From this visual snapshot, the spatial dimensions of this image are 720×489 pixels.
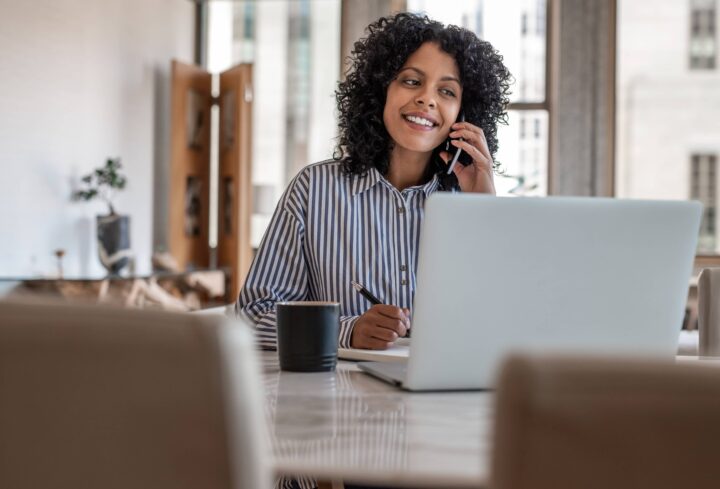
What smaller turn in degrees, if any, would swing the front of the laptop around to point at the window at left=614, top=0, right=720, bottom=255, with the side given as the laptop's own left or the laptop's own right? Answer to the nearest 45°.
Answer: approximately 45° to the laptop's own right

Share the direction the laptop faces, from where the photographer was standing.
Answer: facing away from the viewer and to the left of the viewer

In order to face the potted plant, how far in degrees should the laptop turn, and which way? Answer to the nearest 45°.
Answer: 0° — it already faces it

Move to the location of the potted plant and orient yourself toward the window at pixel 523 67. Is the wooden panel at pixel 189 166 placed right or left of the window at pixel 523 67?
left

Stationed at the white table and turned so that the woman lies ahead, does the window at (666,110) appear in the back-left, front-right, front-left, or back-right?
front-right

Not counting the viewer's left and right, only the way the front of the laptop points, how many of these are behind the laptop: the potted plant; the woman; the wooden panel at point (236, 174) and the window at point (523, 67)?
0

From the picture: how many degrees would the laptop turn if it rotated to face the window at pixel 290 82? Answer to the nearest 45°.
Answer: approximately 45° to its right

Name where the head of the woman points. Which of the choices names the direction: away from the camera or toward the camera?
toward the camera

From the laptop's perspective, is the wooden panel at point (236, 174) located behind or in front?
in front

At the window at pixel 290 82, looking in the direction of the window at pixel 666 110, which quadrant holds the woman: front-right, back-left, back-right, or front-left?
front-right

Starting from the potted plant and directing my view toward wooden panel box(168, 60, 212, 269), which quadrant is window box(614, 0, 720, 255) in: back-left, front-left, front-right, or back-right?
front-right
